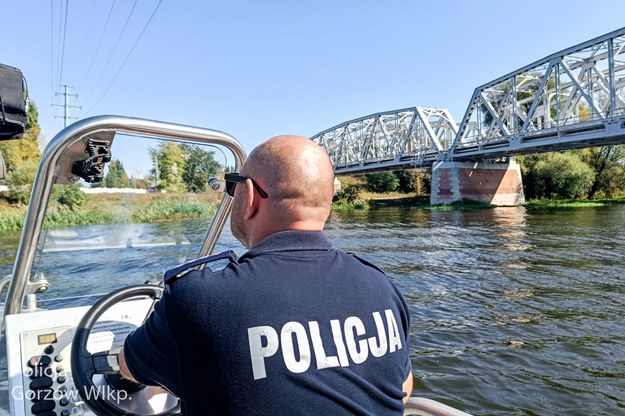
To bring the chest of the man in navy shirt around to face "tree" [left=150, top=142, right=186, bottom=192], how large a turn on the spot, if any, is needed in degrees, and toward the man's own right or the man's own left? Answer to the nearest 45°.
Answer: approximately 45° to the man's own right

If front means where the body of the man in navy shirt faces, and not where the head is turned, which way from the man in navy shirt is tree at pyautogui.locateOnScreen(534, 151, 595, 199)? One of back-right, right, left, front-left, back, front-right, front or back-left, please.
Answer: right

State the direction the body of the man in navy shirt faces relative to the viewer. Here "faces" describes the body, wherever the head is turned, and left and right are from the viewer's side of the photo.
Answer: facing away from the viewer and to the left of the viewer

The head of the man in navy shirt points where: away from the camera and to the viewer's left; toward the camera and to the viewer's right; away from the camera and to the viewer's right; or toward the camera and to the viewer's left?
away from the camera and to the viewer's left

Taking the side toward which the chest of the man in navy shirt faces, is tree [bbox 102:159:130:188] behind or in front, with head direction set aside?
in front

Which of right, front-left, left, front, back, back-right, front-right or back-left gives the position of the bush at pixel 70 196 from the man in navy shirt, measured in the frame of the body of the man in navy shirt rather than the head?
front

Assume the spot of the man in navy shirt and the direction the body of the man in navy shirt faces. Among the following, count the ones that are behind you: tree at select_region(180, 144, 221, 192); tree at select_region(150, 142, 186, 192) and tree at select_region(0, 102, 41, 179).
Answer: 0

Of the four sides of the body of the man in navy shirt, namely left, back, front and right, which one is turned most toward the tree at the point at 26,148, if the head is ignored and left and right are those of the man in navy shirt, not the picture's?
front
